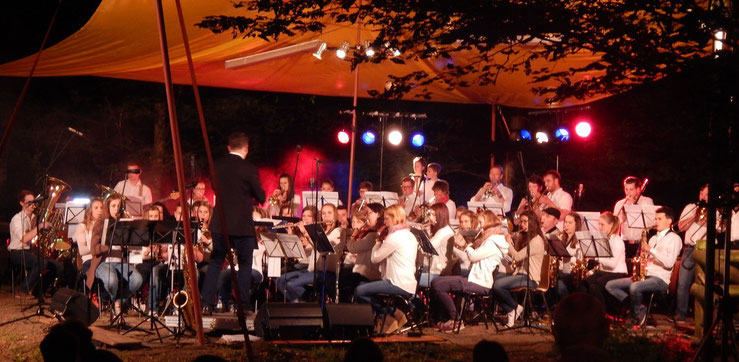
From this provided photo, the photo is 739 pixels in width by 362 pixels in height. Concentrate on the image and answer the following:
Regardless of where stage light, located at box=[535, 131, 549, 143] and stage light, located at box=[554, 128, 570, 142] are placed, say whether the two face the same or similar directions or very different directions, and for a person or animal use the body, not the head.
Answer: same or similar directions

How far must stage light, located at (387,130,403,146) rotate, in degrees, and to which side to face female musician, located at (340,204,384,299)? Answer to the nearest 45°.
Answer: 0° — it already faces them

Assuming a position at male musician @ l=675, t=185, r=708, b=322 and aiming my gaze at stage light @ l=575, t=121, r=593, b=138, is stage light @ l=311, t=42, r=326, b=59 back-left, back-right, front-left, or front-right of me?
front-left

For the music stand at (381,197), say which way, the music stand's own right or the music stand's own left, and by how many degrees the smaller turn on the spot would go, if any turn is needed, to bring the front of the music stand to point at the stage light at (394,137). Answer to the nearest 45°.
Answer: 0° — it already faces it

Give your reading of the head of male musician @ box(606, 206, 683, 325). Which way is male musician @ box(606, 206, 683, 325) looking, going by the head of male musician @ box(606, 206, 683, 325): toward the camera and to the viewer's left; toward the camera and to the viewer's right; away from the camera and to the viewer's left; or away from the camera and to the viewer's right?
toward the camera and to the viewer's left

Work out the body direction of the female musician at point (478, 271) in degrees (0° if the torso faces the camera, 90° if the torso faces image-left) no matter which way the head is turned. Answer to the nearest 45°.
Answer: approximately 90°

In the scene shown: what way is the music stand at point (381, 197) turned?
away from the camera

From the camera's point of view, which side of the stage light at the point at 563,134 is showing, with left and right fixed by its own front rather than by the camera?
front

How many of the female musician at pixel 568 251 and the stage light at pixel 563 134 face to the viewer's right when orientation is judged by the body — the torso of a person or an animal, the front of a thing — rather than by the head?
0

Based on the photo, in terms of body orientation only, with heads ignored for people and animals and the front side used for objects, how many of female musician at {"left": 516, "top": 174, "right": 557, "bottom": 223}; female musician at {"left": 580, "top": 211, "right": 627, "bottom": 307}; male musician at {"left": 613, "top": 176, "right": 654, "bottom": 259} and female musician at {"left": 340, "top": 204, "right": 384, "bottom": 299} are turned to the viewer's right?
0

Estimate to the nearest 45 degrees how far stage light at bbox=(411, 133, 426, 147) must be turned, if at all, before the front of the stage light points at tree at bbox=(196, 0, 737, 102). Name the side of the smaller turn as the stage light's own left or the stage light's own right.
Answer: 0° — it already faces it

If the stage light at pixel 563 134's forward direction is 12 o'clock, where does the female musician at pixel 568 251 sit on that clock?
The female musician is roughly at 12 o'clock from the stage light.

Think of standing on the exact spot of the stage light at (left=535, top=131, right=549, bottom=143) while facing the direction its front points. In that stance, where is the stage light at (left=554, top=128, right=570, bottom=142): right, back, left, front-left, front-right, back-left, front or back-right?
left

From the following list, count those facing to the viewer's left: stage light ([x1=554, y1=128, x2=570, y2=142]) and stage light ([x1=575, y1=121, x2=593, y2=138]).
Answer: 0

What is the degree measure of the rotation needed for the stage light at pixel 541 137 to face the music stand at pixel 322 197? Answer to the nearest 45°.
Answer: approximately 45° to its right

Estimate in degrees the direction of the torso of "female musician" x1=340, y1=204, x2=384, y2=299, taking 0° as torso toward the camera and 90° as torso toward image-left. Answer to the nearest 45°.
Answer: approximately 90°

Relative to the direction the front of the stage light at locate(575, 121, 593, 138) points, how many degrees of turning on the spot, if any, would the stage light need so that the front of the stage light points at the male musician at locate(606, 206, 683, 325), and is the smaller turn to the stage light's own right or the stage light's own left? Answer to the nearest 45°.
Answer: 0° — it already faces them

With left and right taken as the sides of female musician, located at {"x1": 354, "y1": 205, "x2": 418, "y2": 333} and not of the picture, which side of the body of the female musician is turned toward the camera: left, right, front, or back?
left

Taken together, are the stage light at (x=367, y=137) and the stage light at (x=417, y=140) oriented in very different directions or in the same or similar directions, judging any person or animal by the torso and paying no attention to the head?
same or similar directions

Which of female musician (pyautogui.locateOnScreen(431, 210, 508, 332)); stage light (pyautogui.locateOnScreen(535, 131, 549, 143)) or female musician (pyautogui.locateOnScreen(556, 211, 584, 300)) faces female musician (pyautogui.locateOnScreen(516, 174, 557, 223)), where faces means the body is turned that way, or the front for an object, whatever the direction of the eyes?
the stage light

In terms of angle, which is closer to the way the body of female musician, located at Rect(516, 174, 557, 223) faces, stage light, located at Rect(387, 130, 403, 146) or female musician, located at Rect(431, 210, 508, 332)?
the female musician

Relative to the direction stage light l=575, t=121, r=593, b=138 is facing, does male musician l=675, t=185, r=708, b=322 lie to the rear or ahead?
ahead
